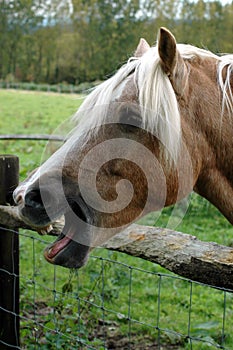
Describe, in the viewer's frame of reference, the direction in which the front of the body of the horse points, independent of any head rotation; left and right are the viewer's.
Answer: facing to the left of the viewer
